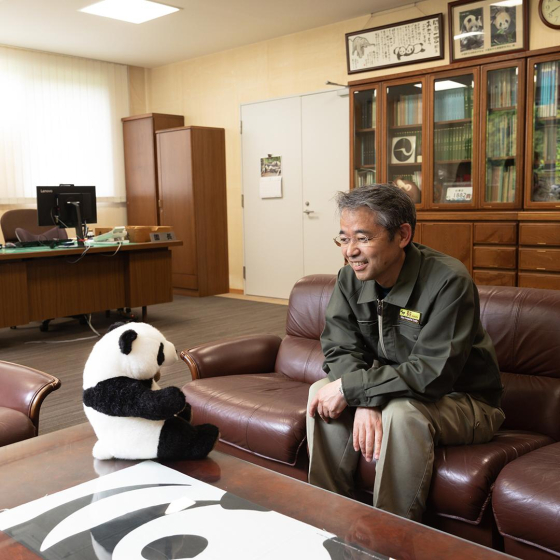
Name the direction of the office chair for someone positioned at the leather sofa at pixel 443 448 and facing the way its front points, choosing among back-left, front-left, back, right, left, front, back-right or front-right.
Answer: right

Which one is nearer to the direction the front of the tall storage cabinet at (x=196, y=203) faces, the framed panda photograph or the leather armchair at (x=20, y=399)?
the leather armchair

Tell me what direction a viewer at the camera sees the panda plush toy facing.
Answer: facing to the right of the viewer

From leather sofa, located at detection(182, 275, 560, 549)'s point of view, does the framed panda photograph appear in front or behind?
behind

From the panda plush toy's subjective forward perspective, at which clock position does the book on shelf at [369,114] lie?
The book on shelf is roughly at 10 o'clock from the panda plush toy.

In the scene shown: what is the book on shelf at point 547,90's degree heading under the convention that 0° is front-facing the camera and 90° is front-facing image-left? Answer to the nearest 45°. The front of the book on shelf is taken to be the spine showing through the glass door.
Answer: approximately 0°

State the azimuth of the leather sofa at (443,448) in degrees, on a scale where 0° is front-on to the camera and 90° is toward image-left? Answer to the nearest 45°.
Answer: approximately 45°

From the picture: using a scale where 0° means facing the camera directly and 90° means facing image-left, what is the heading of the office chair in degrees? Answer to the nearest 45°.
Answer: approximately 315°

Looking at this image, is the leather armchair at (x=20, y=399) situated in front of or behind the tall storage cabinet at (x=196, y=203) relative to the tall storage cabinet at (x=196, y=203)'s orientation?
in front
